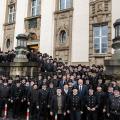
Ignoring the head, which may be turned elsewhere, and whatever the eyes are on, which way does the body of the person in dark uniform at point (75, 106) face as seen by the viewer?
toward the camera

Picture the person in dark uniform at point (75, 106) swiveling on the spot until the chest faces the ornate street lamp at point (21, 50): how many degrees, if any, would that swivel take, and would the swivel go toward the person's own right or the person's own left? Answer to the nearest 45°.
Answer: approximately 135° to the person's own right

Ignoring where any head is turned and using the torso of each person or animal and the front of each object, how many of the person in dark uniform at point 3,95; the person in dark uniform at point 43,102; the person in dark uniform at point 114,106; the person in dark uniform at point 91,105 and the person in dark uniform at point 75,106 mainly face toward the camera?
5

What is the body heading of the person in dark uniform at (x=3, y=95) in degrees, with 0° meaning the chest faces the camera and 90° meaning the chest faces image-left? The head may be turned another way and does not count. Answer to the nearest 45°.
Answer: approximately 0°

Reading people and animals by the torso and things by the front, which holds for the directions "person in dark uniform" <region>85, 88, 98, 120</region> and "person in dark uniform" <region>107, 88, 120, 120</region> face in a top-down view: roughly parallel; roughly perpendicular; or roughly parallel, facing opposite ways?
roughly parallel

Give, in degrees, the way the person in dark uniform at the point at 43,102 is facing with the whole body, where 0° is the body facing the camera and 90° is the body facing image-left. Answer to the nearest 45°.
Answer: approximately 0°

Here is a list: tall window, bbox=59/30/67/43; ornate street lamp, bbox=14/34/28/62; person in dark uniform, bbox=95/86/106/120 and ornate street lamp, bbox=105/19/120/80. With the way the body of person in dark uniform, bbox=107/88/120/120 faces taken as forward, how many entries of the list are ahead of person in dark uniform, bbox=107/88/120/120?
0

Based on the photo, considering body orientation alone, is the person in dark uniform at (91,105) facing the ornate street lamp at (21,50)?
no

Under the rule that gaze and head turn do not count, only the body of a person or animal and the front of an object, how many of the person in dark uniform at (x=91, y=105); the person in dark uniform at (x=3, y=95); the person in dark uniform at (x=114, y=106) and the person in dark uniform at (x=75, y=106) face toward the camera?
4

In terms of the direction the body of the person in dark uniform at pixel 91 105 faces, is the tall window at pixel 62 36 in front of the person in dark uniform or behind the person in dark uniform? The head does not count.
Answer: behind

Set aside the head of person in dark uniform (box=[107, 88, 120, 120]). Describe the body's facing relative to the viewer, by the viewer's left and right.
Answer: facing the viewer

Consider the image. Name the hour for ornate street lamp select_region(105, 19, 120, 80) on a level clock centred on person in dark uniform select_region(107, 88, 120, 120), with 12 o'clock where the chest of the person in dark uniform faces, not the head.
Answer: The ornate street lamp is roughly at 6 o'clock from the person in dark uniform.

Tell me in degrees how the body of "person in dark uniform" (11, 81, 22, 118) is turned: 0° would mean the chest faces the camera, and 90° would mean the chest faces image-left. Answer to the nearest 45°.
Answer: approximately 315°
